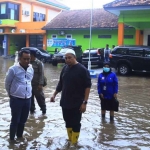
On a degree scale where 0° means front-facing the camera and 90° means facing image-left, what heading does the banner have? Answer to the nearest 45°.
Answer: approximately 0°

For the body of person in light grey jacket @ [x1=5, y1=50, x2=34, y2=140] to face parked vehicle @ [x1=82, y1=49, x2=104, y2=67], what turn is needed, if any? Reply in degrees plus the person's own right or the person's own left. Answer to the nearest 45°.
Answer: approximately 135° to the person's own left

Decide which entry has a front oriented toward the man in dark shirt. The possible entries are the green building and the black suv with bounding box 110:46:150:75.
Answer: the green building

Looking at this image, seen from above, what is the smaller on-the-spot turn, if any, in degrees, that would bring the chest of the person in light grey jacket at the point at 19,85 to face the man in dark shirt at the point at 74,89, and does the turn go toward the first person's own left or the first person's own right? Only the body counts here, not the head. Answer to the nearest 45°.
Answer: approximately 45° to the first person's own left

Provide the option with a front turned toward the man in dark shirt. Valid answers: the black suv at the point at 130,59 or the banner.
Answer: the banner

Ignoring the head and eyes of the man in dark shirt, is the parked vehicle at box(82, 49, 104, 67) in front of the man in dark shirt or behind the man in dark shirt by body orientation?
behind

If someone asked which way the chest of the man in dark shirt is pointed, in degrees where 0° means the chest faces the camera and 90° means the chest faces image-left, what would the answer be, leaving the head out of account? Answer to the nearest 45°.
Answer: approximately 45°

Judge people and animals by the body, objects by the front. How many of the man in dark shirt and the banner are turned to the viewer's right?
0

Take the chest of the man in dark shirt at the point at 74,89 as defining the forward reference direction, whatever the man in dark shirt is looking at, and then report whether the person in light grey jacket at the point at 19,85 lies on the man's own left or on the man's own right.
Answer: on the man's own right

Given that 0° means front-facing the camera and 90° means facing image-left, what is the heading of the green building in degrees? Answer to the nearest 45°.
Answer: approximately 0°
